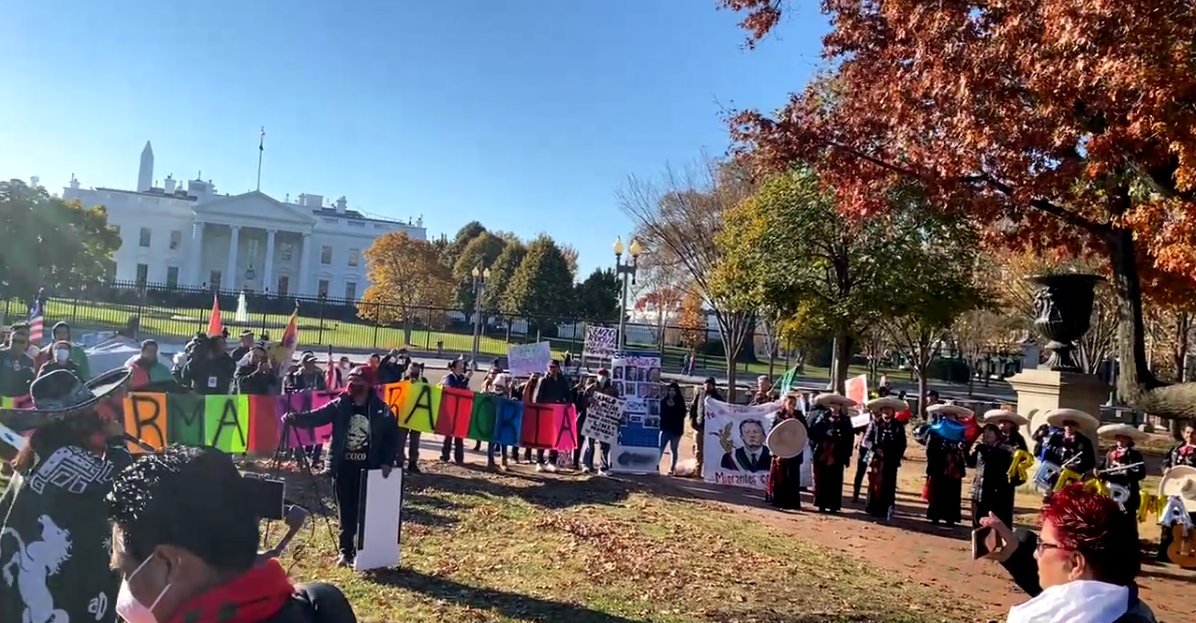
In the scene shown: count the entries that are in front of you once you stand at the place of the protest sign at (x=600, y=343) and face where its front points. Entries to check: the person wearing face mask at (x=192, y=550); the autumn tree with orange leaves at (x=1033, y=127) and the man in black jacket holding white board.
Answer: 2

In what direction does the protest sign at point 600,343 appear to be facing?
toward the camera

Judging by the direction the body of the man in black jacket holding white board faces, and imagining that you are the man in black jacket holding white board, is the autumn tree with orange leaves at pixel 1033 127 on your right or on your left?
on your left

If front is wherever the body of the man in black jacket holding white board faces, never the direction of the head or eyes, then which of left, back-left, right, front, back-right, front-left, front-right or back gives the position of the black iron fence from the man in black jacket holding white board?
back

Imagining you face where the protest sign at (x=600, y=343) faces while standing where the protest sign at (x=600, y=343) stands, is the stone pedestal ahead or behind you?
ahead

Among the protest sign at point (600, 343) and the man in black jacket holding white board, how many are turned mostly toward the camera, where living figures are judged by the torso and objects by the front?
2

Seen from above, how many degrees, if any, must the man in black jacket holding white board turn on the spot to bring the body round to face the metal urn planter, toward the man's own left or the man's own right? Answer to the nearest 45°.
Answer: approximately 90° to the man's own left

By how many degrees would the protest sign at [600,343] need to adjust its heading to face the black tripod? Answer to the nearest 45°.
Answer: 0° — it already faces it

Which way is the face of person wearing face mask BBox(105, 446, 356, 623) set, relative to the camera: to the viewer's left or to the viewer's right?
to the viewer's left

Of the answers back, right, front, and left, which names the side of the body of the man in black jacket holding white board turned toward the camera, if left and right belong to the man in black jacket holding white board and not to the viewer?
front

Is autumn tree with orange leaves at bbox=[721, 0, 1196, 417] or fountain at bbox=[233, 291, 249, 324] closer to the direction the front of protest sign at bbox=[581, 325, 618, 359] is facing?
the autumn tree with orange leaves
